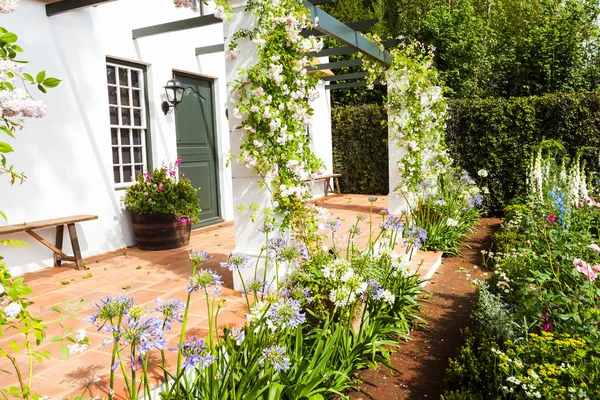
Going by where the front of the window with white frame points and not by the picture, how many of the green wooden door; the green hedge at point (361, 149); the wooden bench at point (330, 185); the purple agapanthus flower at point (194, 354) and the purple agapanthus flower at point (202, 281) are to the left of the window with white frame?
3

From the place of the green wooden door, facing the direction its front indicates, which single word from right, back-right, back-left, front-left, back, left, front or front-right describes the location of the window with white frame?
right

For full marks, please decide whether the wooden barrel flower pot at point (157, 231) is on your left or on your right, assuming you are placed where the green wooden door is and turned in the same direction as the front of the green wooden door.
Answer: on your right

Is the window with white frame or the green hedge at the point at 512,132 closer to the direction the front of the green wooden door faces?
the green hedge

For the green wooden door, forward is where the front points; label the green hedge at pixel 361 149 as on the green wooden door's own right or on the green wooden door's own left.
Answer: on the green wooden door's own left

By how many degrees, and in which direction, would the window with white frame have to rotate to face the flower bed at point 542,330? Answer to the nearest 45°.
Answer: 0° — it already faces it

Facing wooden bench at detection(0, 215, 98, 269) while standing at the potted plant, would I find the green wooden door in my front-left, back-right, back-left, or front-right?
back-right

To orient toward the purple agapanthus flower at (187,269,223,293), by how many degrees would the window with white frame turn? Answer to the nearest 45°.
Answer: approximately 45° to its right

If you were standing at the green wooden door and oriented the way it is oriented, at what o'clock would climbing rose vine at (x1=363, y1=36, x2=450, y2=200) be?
The climbing rose vine is roughly at 11 o'clock from the green wooden door.

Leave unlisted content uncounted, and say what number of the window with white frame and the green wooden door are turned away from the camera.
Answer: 0

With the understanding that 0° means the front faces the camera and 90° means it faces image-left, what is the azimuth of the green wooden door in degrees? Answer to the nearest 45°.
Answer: approximately 315°
